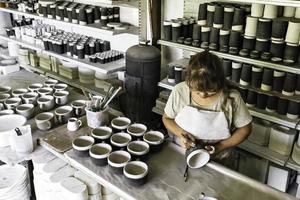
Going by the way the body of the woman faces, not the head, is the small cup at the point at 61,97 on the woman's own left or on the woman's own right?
on the woman's own right

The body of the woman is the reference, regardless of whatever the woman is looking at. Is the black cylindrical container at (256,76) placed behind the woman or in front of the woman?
behind

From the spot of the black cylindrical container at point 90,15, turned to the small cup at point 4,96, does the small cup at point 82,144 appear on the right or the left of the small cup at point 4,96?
left

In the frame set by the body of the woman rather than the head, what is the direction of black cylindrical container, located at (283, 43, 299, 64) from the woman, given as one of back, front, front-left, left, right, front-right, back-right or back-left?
back-left

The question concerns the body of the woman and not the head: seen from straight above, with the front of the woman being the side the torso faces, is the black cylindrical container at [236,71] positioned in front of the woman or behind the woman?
behind

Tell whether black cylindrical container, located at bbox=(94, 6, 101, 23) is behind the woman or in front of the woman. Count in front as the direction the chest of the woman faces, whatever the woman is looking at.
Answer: behind

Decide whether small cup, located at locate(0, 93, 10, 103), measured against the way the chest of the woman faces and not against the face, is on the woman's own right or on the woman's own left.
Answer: on the woman's own right

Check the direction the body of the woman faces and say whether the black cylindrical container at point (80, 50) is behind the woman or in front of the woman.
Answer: behind

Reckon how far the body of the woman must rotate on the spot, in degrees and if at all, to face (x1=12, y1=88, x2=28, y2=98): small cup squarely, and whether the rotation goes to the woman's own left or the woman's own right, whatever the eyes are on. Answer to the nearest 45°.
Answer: approximately 90° to the woman's own right

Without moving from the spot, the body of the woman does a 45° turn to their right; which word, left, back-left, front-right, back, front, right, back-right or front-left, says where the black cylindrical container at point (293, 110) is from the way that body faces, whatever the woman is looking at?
back

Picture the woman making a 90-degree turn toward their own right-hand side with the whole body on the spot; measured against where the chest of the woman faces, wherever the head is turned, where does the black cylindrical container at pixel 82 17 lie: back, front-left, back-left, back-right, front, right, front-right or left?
front-right

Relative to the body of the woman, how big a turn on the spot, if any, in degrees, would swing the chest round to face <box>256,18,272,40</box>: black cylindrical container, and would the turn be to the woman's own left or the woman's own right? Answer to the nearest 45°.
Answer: approximately 135° to the woman's own left

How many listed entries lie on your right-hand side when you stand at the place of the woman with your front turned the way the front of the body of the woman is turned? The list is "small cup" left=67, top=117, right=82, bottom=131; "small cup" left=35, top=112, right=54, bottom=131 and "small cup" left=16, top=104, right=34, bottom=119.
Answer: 3

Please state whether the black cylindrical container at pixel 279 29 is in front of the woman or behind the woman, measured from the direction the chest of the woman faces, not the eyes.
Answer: behind

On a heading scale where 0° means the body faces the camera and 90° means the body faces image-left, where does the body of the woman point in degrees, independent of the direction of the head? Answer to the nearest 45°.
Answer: approximately 0°

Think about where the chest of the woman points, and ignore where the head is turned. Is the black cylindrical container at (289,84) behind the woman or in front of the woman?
behind
